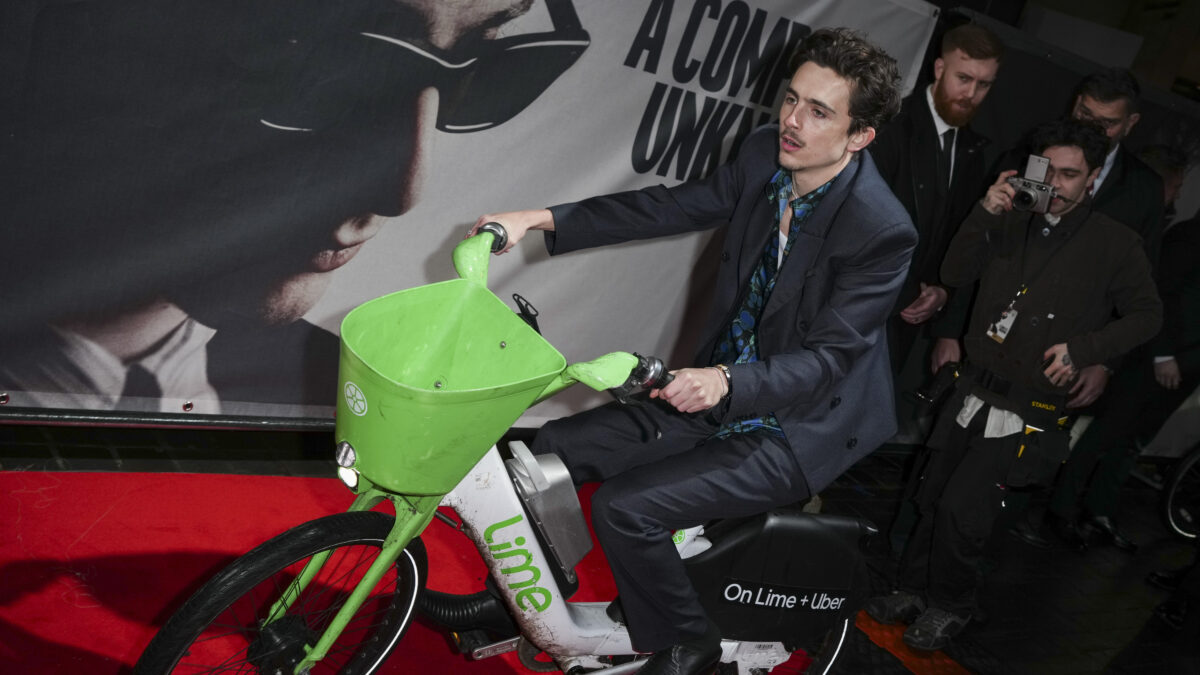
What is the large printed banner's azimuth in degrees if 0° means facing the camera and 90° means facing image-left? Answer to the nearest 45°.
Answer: approximately 0°

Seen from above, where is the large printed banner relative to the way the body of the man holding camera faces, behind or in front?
in front

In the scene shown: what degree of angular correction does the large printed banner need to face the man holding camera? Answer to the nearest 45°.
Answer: approximately 90° to its left

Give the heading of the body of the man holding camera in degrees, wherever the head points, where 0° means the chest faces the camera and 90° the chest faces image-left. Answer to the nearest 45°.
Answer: approximately 45°

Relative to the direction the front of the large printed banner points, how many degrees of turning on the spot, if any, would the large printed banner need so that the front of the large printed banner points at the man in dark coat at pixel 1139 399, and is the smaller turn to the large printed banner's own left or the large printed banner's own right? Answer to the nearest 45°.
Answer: approximately 90° to the large printed banner's own left
